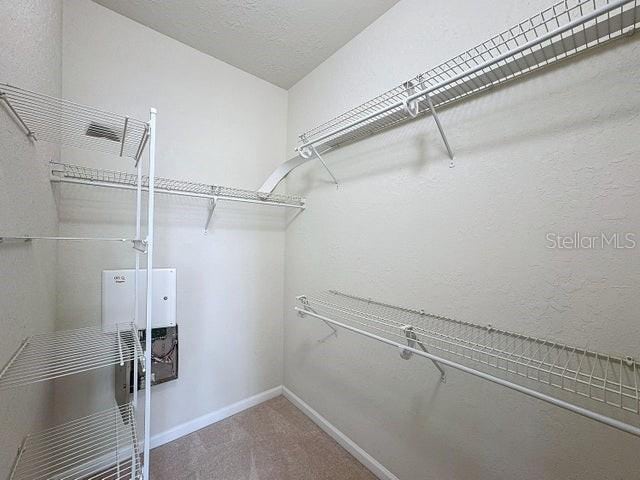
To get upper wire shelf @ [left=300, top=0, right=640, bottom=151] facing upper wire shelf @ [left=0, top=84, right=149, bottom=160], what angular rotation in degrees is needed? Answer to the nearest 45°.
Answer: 0° — it already faces it

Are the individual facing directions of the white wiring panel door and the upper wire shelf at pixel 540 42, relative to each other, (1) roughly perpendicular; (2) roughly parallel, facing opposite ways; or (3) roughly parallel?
roughly perpendicular

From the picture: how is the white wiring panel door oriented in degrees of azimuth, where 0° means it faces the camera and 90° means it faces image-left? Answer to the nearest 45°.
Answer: approximately 0°

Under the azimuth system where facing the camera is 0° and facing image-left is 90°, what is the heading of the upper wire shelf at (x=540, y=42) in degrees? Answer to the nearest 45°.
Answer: approximately 45°
